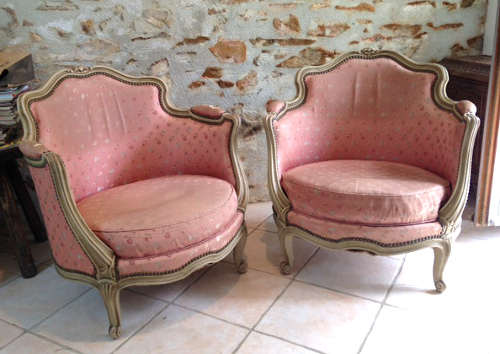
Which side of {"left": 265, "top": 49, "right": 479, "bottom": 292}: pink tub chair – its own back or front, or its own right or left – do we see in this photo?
front

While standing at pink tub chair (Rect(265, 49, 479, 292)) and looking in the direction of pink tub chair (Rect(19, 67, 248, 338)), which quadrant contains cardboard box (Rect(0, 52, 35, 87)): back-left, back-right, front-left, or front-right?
front-right

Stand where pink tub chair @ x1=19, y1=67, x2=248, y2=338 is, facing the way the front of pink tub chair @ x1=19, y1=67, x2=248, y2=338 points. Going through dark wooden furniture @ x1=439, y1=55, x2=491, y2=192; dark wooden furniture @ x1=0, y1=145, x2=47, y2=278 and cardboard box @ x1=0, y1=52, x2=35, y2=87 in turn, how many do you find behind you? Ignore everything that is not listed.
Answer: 2

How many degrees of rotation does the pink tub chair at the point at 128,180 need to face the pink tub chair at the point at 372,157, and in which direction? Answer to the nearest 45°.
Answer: approximately 45° to its left

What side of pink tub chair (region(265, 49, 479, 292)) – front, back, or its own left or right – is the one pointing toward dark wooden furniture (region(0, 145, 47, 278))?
right

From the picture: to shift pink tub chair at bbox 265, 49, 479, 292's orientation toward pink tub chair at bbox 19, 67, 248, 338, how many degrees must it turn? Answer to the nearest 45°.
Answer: approximately 90° to its right

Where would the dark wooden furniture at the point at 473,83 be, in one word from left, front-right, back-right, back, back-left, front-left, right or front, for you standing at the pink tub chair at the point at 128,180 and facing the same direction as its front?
front-left

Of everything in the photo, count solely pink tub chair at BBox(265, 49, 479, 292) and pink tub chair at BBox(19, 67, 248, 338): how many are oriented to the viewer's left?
0

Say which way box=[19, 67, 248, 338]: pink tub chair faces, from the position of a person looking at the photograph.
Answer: facing the viewer and to the right of the viewer

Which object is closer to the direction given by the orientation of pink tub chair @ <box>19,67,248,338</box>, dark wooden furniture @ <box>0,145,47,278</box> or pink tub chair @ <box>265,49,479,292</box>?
the pink tub chair

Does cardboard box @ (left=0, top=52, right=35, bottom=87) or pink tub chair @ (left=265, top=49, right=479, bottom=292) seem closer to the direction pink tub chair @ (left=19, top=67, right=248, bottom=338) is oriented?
the pink tub chair

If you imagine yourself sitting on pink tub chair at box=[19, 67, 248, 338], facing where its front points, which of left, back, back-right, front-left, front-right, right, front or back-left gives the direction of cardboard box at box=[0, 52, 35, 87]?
back

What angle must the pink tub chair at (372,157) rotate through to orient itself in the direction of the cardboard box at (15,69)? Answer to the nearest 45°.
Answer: approximately 90° to its right
